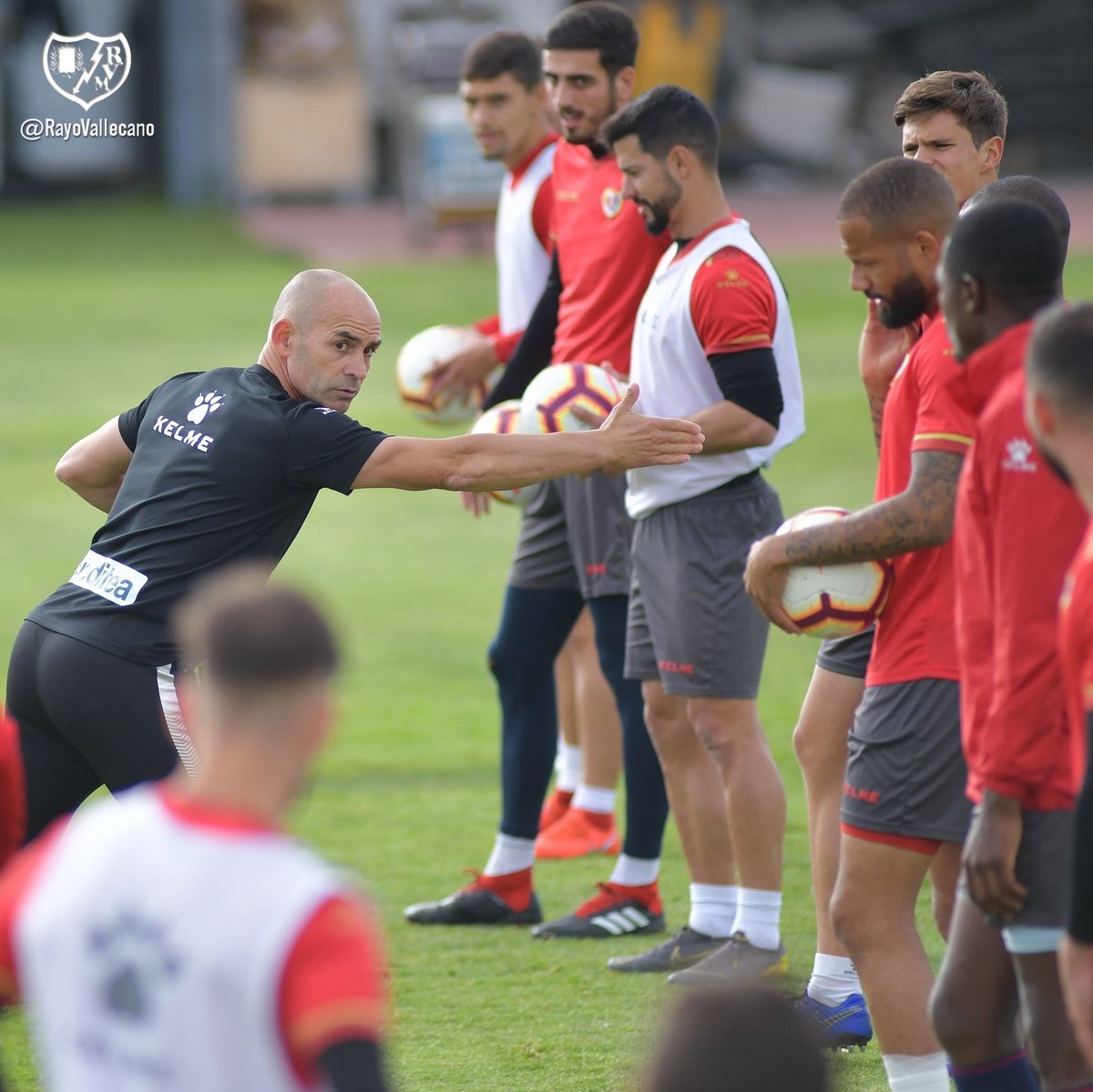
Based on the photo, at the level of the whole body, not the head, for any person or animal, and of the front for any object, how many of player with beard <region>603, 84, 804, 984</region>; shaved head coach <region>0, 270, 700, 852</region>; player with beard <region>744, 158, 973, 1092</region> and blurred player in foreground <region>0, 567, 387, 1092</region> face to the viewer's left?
2

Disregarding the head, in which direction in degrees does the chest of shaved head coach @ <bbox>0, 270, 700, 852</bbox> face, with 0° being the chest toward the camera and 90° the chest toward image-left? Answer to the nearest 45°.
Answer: approximately 225°

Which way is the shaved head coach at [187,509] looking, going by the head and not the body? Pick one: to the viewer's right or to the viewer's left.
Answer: to the viewer's right

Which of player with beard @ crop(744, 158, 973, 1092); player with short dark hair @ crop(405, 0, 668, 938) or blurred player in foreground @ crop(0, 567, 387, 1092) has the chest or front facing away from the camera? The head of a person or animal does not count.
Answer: the blurred player in foreground

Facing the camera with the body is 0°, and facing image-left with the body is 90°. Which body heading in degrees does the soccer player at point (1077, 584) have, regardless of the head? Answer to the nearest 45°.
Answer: approximately 135°

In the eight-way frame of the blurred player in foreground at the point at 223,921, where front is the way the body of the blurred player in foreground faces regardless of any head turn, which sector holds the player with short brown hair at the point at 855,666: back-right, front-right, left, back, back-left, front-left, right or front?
front-right

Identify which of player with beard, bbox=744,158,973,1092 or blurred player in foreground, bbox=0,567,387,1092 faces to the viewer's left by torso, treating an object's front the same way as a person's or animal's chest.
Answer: the player with beard

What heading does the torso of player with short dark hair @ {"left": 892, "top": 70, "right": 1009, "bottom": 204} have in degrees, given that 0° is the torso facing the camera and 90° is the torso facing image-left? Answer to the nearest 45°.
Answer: approximately 45°

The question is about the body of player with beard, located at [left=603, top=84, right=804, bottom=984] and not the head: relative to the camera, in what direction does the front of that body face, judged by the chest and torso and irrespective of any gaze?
to the viewer's left

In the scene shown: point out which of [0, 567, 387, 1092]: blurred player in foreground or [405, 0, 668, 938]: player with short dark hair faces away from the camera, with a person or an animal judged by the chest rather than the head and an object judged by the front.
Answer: the blurred player in foreground

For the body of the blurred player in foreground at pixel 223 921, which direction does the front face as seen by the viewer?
away from the camera
